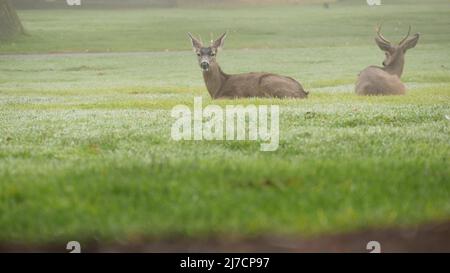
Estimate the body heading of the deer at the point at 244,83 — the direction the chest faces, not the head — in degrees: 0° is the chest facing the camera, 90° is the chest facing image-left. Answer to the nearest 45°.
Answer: approximately 90°
